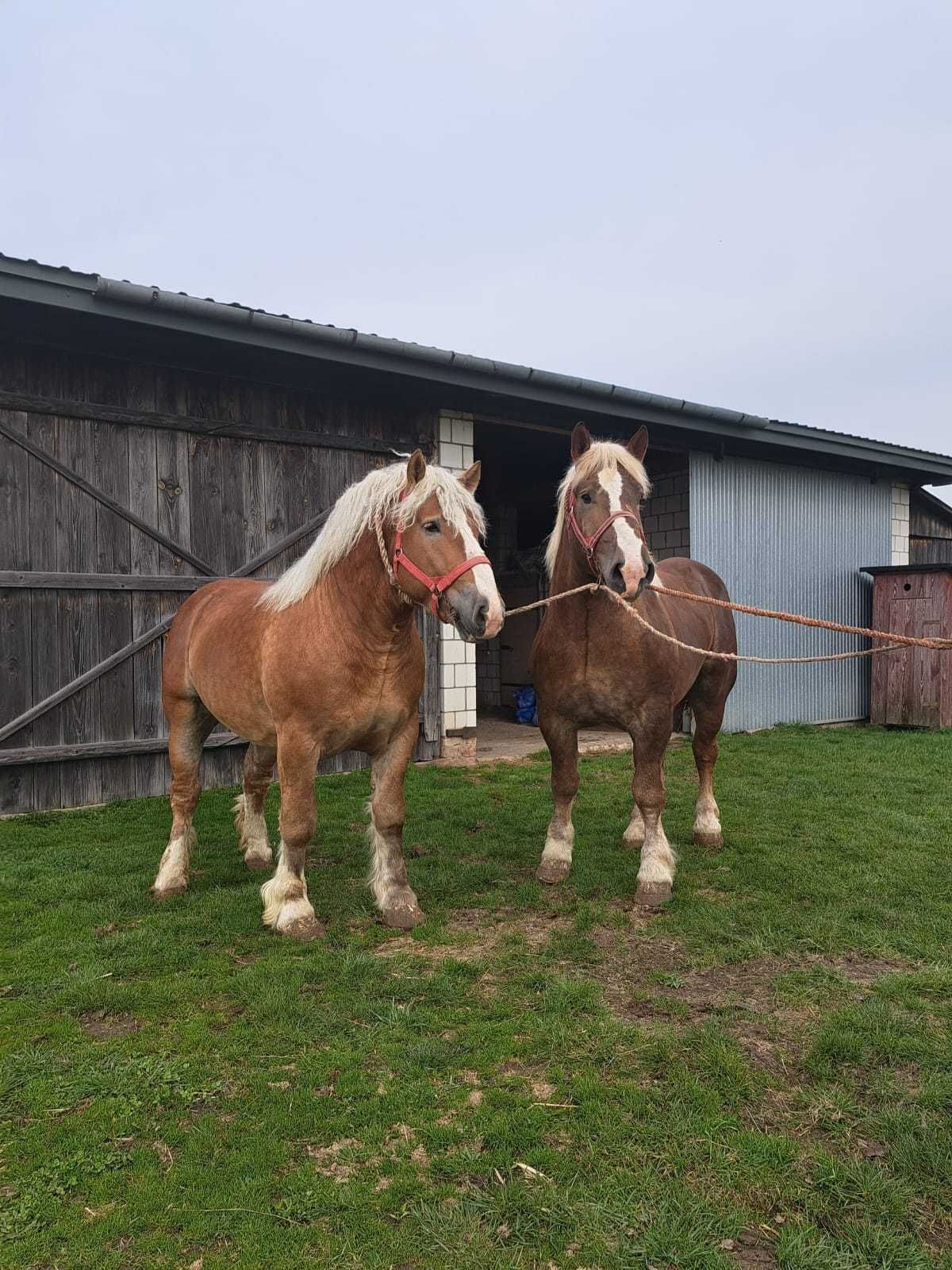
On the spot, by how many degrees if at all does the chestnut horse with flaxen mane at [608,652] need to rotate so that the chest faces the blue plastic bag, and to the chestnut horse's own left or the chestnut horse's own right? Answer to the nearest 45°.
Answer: approximately 135° to the chestnut horse's own right

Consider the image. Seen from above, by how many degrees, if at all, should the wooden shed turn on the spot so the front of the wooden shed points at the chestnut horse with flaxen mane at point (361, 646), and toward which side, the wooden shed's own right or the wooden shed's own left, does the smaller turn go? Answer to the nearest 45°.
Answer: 0° — it already faces it

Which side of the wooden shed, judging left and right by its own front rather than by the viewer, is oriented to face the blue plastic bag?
right

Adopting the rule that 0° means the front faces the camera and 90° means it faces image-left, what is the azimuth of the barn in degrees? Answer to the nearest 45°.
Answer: approximately 315°

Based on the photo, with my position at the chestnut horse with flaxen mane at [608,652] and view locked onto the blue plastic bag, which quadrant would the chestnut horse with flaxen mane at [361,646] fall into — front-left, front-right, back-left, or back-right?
back-left
